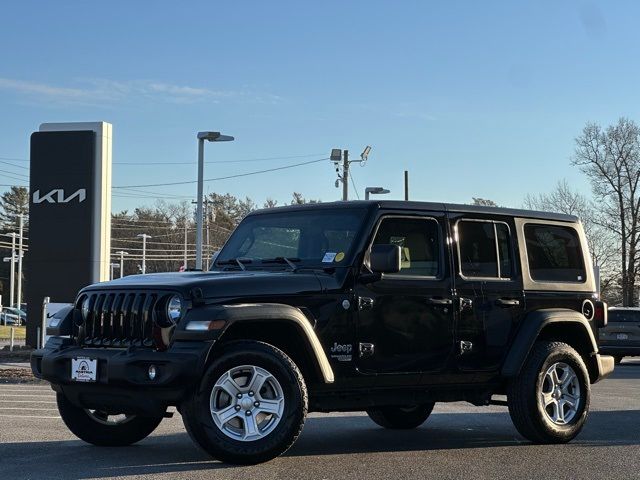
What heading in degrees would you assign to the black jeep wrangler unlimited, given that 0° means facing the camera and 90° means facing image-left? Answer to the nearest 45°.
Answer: approximately 45°

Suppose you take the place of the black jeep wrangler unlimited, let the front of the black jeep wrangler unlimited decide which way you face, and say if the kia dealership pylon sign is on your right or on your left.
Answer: on your right

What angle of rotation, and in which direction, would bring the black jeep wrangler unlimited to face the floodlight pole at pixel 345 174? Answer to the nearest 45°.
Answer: approximately 135° to its right

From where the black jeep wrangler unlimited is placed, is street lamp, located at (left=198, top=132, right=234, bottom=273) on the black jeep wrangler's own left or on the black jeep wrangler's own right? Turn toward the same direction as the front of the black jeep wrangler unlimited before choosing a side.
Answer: on the black jeep wrangler's own right

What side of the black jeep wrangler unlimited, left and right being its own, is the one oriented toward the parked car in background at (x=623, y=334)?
back

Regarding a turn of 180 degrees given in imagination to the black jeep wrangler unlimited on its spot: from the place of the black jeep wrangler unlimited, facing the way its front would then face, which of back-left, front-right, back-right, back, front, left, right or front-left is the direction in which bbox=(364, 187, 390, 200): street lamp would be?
front-left

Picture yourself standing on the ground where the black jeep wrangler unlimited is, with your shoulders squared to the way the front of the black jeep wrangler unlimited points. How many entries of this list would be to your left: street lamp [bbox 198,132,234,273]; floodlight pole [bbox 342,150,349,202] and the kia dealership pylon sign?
0
